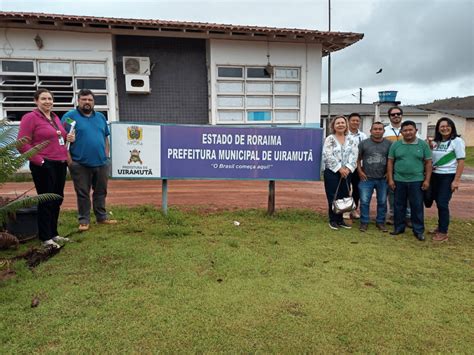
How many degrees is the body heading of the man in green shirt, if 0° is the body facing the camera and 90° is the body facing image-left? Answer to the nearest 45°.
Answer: approximately 0°

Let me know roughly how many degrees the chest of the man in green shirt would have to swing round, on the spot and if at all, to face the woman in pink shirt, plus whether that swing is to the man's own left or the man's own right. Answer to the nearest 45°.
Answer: approximately 45° to the man's own right

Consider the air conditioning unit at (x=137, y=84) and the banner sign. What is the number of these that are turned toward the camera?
2

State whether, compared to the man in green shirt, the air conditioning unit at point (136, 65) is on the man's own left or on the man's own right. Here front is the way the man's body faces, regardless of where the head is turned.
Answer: on the man's own right

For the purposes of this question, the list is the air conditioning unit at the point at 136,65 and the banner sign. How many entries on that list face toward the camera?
2
